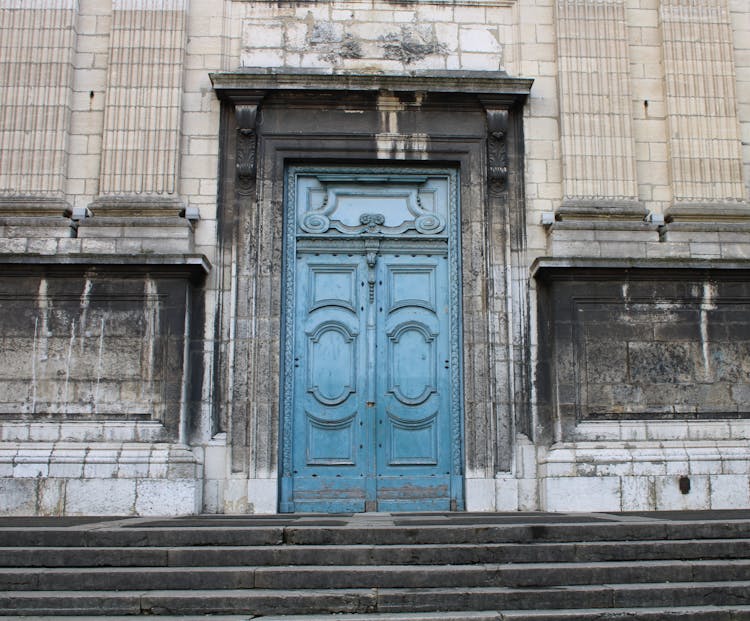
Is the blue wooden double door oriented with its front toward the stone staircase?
yes

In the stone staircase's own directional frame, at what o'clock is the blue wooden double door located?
The blue wooden double door is roughly at 6 o'clock from the stone staircase.

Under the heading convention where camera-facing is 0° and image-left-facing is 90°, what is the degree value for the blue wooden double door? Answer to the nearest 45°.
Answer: approximately 0°

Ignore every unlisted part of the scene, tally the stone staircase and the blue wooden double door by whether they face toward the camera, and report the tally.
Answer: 2

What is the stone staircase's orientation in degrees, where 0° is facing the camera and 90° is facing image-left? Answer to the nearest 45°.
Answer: approximately 0°
